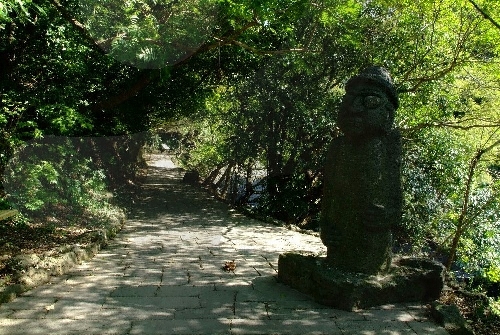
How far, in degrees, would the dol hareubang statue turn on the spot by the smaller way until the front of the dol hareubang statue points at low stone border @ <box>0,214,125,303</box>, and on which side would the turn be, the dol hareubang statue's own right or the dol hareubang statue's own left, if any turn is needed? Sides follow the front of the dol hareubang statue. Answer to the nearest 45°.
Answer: approximately 45° to the dol hareubang statue's own right

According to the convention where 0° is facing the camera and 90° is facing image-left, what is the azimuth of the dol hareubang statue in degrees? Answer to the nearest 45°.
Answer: approximately 45°
